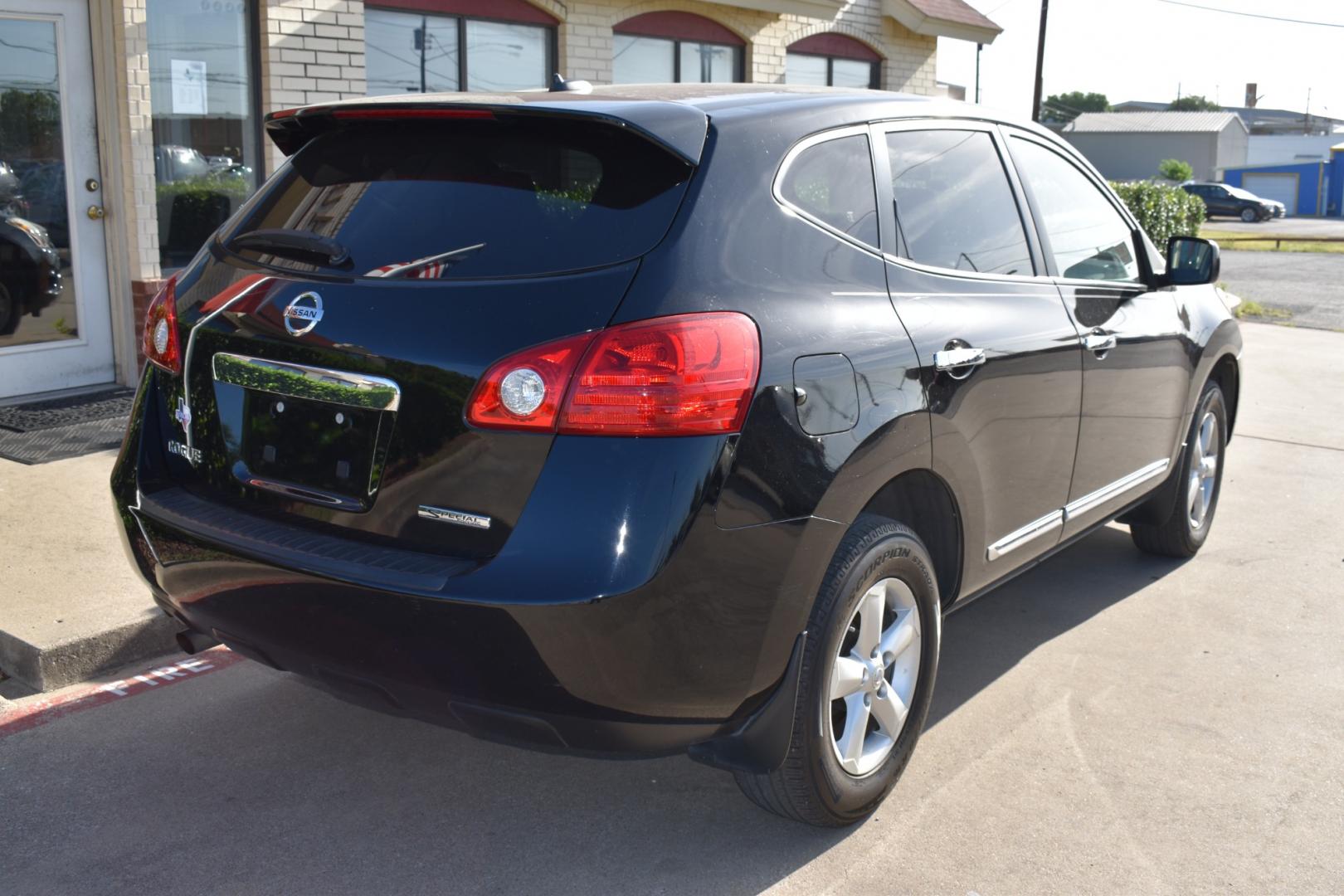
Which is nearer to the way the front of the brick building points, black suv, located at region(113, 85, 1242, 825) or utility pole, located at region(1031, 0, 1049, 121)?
the black suv

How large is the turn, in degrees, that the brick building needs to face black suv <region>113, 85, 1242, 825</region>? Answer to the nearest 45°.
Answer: approximately 45° to its right

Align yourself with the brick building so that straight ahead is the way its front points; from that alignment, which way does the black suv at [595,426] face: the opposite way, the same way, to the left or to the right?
to the left

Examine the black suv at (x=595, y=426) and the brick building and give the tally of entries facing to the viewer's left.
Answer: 0

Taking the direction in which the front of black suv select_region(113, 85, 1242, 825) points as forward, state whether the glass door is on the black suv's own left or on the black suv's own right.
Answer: on the black suv's own left

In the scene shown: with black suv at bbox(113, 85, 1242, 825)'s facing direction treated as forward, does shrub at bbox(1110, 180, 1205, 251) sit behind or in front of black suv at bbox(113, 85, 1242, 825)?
in front

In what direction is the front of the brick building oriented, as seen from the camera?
facing the viewer and to the right of the viewer

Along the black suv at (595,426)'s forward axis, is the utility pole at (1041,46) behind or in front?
in front

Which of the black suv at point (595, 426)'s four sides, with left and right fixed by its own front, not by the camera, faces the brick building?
left

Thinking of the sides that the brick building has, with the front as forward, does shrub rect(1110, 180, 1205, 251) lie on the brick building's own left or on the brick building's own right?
on the brick building's own left

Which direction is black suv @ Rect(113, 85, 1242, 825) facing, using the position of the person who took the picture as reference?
facing away from the viewer and to the right of the viewer

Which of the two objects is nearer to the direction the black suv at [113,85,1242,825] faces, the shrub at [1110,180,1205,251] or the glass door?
the shrub

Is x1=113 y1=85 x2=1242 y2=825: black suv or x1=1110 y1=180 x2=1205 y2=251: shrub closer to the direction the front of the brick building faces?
the black suv

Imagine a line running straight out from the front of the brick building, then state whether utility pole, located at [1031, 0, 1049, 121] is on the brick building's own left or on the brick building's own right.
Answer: on the brick building's own left
